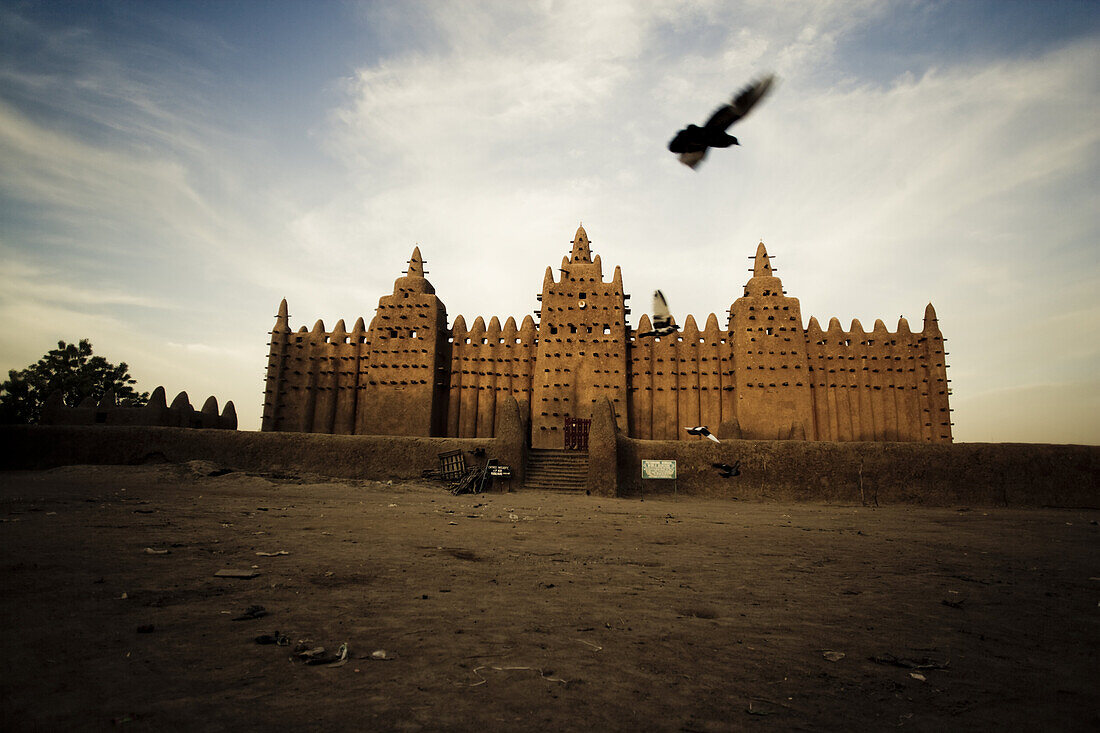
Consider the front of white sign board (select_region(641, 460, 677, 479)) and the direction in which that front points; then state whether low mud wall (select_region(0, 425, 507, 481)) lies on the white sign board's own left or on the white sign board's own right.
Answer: on the white sign board's own right

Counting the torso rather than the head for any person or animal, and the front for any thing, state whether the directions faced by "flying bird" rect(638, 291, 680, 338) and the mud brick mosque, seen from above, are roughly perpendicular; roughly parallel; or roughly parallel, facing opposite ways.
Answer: roughly perpendicular

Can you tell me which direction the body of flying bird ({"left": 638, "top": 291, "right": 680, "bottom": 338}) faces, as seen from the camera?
to the viewer's right

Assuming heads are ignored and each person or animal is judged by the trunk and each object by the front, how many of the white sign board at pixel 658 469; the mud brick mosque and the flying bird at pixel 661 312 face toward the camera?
2

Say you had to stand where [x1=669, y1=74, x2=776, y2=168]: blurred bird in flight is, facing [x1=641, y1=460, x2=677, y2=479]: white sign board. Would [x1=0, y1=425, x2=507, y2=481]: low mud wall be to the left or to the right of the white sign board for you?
left

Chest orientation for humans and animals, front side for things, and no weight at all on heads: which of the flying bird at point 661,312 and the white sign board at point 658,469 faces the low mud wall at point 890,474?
the flying bird

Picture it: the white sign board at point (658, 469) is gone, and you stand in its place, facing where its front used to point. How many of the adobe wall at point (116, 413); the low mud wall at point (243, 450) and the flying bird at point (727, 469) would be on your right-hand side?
2

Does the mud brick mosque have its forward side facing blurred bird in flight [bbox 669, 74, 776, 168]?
yes
